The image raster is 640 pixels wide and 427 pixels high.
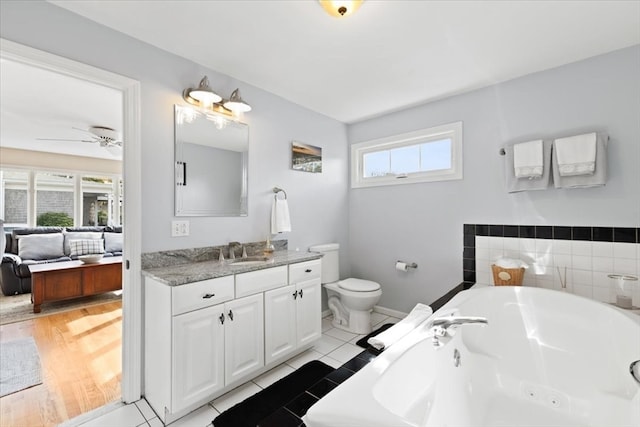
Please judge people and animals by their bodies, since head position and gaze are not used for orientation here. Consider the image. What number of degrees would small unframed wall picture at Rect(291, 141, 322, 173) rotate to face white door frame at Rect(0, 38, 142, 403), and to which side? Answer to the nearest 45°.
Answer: approximately 90° to its right

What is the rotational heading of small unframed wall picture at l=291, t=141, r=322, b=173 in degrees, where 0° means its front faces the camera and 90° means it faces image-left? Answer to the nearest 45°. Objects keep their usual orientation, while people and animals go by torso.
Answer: approximately 315°

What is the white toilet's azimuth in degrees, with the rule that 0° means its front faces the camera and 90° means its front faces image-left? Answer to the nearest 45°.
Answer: approximately 315°

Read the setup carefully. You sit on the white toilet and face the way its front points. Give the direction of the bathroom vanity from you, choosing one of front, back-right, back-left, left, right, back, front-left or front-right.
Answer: right

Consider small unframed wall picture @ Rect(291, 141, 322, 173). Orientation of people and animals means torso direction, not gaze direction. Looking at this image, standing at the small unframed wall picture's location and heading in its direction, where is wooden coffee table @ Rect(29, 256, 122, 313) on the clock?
The wooden coffee table is roughly at 5 o'clock from the small unframed wall picture.

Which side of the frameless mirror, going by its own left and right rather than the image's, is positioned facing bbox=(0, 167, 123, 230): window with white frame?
back

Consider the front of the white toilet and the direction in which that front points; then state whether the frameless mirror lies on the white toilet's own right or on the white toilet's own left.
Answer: on the white toilet's own right
